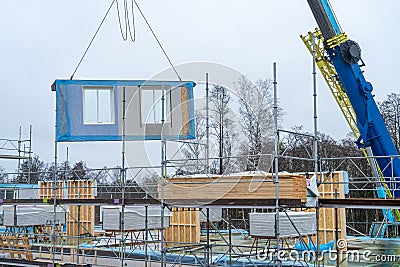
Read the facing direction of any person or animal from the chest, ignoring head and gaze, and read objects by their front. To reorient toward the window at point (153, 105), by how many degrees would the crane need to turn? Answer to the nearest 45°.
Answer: approximately 45° to its left

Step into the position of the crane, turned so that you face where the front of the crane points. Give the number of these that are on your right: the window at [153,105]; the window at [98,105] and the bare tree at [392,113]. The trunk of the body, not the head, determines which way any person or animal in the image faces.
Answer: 1

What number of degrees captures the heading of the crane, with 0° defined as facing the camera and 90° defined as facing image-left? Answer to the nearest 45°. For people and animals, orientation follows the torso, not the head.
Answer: approximately 90°

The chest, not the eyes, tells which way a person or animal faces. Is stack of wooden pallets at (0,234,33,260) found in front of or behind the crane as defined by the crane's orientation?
in front

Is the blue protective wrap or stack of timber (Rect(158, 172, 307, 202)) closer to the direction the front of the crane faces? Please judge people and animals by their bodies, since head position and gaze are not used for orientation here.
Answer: the blue protective wrap

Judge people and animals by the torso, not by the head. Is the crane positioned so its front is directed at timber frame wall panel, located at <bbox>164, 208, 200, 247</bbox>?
yes

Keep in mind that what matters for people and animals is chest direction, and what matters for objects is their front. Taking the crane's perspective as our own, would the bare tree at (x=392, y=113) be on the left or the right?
on its right

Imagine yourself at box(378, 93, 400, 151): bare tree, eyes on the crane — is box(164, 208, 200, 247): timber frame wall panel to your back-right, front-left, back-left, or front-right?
front-right

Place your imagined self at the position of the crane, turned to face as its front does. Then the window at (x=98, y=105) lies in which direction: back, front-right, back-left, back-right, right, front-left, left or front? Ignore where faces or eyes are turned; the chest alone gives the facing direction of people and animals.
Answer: front-left
